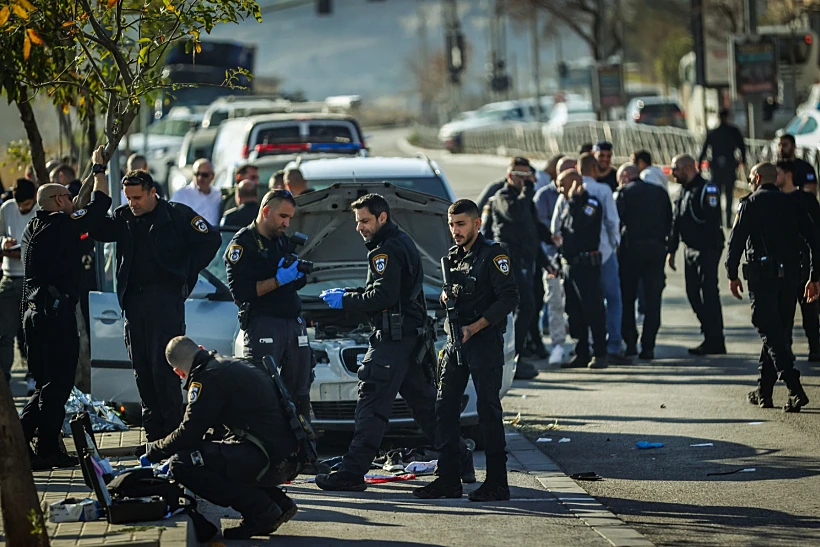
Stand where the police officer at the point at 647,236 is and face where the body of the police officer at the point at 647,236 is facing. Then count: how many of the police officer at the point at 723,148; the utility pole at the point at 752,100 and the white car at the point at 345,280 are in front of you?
2

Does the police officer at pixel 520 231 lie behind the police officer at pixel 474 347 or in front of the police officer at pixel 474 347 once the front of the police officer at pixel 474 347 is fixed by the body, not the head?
behind

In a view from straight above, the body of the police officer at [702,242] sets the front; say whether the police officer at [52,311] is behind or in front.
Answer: in front

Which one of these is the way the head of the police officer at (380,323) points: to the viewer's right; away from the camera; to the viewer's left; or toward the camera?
to the viewer's left

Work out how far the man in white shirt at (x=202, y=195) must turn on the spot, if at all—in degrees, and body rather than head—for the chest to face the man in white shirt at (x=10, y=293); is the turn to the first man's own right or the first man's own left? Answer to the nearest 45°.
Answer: approximately 45° to the first man's own right

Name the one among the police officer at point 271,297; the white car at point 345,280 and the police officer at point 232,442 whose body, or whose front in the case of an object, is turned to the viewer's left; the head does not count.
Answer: the police officer at point 232,442

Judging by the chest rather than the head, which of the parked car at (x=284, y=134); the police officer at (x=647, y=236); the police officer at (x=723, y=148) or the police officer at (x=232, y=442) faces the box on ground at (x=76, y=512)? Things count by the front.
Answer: the police officer at (x=232, y=442)

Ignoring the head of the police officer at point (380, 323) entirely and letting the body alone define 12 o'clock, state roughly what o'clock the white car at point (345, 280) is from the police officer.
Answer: The white car is roughly at 3 o'clock from the police officer.

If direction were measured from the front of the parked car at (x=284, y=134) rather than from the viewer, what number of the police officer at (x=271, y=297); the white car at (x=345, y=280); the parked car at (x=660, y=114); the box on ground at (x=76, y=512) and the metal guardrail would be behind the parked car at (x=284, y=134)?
3

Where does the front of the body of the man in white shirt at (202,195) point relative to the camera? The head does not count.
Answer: toward the camera

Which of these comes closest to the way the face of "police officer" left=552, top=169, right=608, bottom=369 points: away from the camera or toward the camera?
toward the camera

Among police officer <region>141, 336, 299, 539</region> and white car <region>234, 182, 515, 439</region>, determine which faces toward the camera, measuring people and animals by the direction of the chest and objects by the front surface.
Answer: the white car

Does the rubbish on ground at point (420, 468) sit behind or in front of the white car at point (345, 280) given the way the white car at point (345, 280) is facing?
in front

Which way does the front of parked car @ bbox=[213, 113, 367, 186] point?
away from the camera

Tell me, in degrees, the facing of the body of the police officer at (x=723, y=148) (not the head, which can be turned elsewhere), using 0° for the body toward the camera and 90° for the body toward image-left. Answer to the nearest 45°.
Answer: approximately 180°
